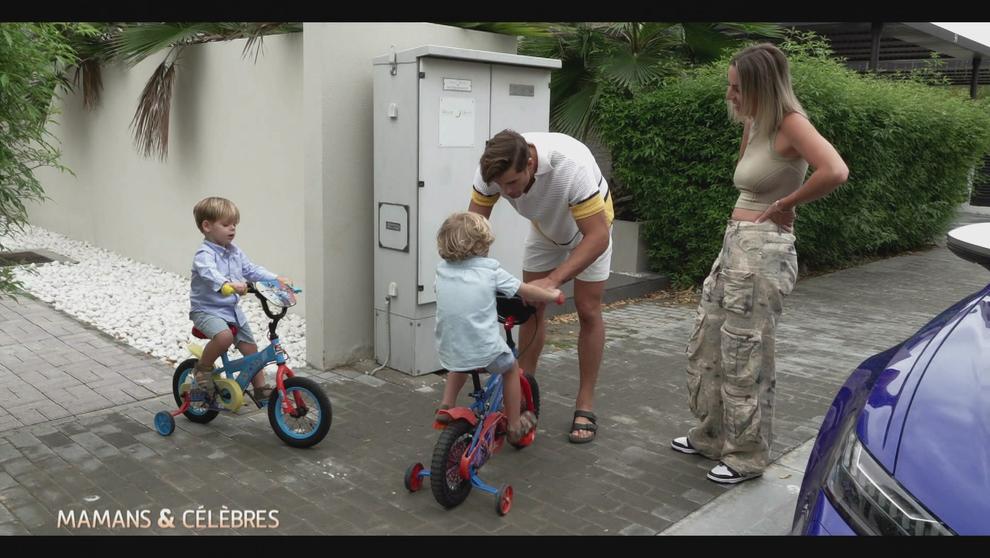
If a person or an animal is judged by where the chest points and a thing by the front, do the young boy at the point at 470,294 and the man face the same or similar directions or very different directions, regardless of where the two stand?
very different directions

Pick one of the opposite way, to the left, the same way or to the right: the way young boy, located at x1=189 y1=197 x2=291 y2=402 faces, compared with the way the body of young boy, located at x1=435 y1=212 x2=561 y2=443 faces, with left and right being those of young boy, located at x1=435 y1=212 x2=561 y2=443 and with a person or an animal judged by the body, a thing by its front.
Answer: to the right

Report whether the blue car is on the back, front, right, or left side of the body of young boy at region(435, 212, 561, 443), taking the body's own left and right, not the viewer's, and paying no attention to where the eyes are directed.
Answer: right

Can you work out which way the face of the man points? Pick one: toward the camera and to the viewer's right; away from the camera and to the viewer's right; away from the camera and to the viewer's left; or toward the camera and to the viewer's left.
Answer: toward the camera and to the viewer's left

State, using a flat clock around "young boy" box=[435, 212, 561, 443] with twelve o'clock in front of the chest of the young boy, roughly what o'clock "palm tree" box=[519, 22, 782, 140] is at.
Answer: The palm tree is roughly at 11 o'clock from the young boy.

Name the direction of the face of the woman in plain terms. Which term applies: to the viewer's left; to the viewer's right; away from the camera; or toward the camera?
to the viewer's left

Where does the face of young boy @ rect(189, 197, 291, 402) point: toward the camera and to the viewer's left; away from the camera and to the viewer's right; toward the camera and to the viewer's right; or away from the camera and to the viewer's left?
toward the camera and to the viewer's right

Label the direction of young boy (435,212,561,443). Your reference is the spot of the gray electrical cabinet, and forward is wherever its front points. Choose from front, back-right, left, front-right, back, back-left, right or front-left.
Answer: front-right

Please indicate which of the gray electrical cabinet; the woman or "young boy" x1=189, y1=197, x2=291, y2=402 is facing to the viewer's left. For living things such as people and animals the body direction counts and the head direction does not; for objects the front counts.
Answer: the woman

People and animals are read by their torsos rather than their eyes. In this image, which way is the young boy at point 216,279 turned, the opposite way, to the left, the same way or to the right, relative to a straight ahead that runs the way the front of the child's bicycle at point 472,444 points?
to the right

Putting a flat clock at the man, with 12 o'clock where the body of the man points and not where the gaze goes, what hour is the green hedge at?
The green hedge is roughly at 5 o'clock from the man.

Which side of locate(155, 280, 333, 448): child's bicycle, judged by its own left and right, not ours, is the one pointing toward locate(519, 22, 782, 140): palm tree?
left

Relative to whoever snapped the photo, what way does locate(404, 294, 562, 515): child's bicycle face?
facing away from the viewer and to the right of the viewer

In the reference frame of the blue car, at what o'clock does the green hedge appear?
The green hedge is roughly at 4 o'clock from the blue car.

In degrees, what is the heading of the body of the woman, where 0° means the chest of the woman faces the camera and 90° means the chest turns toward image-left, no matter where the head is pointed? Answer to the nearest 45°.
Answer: approximately 90°

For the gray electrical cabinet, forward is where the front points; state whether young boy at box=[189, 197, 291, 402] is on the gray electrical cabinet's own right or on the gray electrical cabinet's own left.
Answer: on the gray electrical cabinet's own right

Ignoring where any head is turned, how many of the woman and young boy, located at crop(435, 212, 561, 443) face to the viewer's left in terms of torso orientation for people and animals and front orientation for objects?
1
